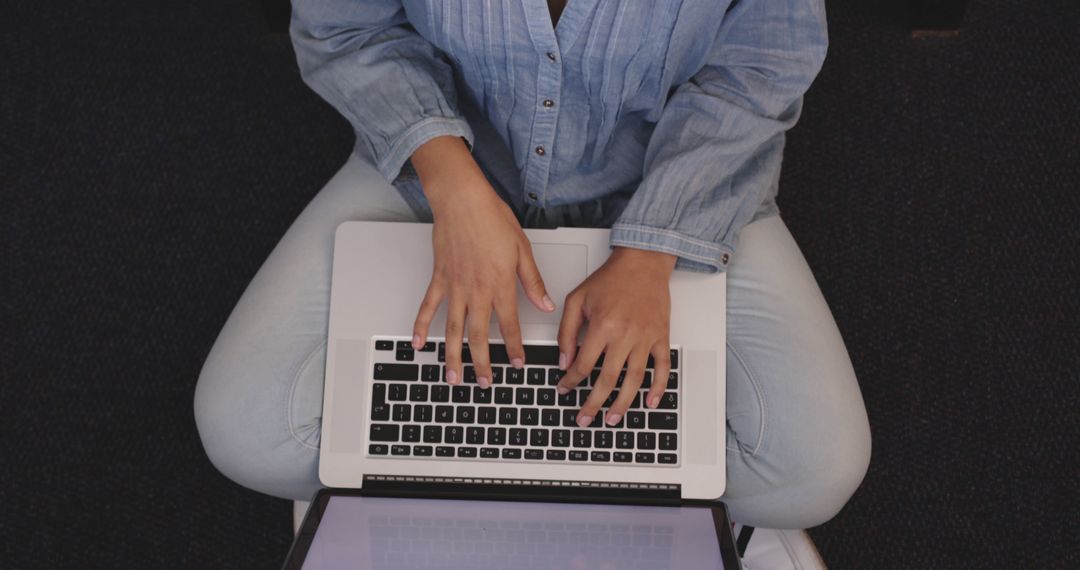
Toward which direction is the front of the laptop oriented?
away from the camera

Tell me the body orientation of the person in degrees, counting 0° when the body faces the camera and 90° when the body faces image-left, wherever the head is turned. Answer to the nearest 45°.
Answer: approximately 0°
